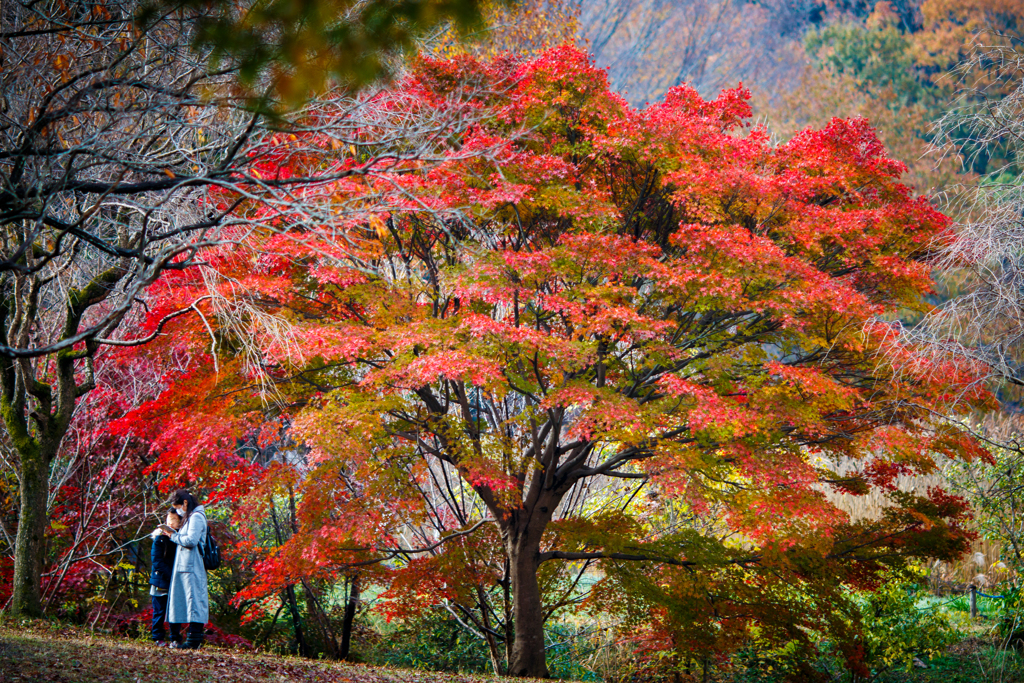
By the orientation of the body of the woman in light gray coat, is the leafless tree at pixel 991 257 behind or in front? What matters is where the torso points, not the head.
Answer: behind

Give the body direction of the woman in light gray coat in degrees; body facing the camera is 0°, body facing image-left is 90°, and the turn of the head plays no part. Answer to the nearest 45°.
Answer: approximately 90°
